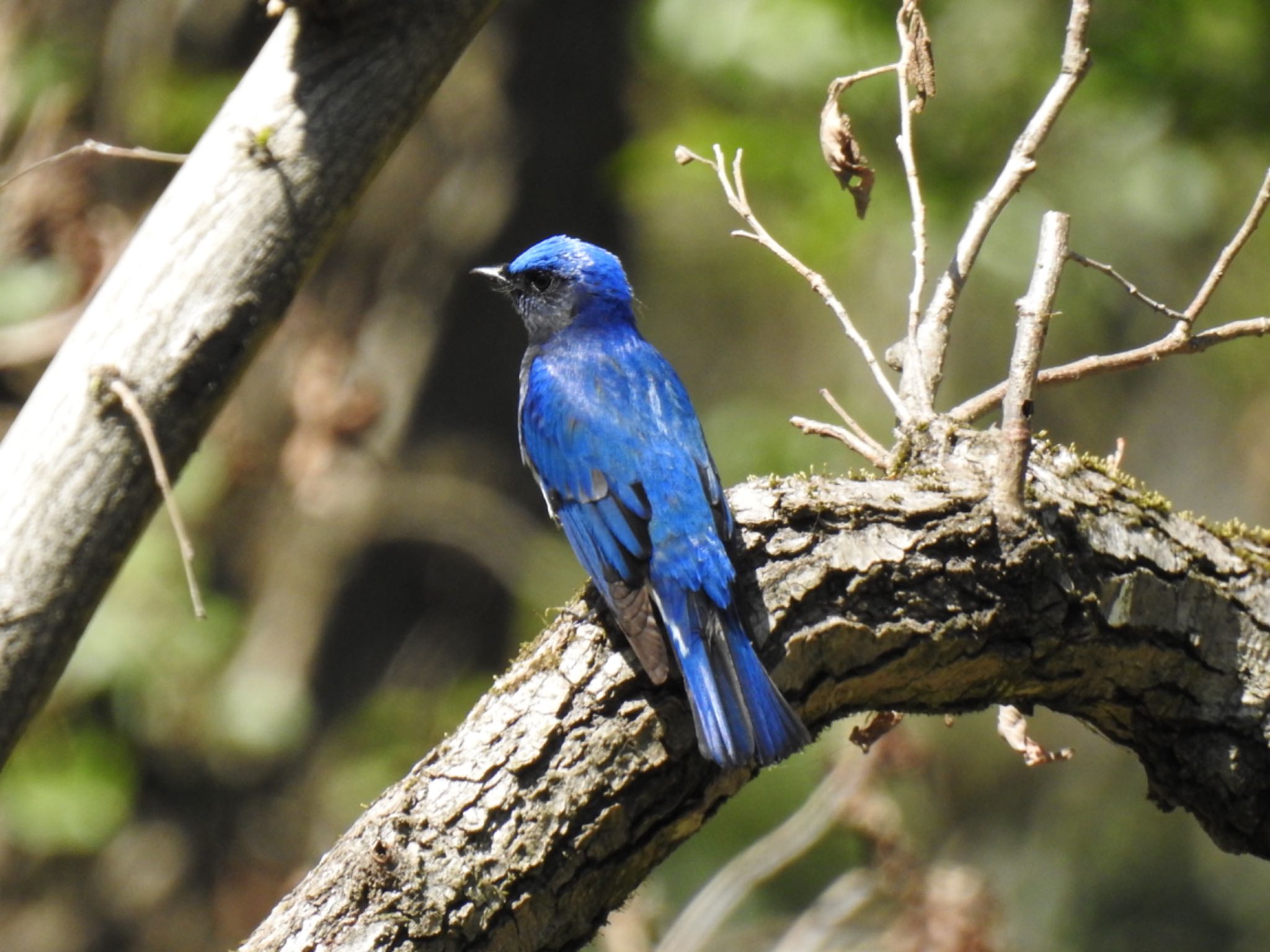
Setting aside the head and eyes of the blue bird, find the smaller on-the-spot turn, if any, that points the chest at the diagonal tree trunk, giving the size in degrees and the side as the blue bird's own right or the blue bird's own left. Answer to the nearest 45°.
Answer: approximately 90° to the blue bird's own left

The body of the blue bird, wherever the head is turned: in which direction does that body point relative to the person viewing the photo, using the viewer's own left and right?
facing away from the viewer and to the left of the viewer

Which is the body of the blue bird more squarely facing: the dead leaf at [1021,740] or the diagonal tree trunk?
the diagonal tree trunk
